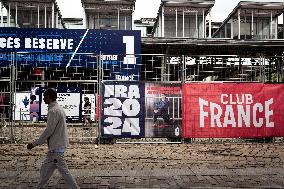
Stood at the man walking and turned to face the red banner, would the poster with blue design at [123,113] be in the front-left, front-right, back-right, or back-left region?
front-left

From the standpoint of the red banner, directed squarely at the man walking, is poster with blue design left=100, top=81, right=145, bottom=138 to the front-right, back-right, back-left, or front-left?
front-right

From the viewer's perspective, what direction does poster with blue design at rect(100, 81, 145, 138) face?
toward the camera

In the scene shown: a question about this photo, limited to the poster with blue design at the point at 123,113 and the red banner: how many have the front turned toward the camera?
2

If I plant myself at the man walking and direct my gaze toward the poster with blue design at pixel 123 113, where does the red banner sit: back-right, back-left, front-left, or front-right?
front-right

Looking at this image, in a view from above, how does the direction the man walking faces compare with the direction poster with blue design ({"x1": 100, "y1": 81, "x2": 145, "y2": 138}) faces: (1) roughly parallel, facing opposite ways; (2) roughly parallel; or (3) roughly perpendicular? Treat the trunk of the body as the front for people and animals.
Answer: roughly perpendicular

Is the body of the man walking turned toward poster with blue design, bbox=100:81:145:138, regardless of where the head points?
no

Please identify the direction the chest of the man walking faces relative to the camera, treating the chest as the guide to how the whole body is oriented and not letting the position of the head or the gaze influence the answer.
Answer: to the viewer's left

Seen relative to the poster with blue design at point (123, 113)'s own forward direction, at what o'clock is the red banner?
The red banner is roughly at 9 o'clock from the poster with blue design.

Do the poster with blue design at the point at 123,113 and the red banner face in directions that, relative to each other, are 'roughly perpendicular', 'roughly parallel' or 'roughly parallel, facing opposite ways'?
roughly parallel

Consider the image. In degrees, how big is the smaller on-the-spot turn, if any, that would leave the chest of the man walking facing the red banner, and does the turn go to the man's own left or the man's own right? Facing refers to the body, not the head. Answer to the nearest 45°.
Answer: approximately 135° to the man's own right

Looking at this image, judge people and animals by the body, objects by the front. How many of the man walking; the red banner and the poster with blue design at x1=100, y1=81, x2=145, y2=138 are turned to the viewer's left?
1

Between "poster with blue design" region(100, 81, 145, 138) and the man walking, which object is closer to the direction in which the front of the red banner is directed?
the man walking

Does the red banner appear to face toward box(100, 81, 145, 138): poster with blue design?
no

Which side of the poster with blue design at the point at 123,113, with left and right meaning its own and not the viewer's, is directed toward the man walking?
front

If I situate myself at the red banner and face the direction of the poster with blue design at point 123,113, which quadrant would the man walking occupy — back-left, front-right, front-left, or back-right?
front-left

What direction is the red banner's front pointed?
toward the camera
